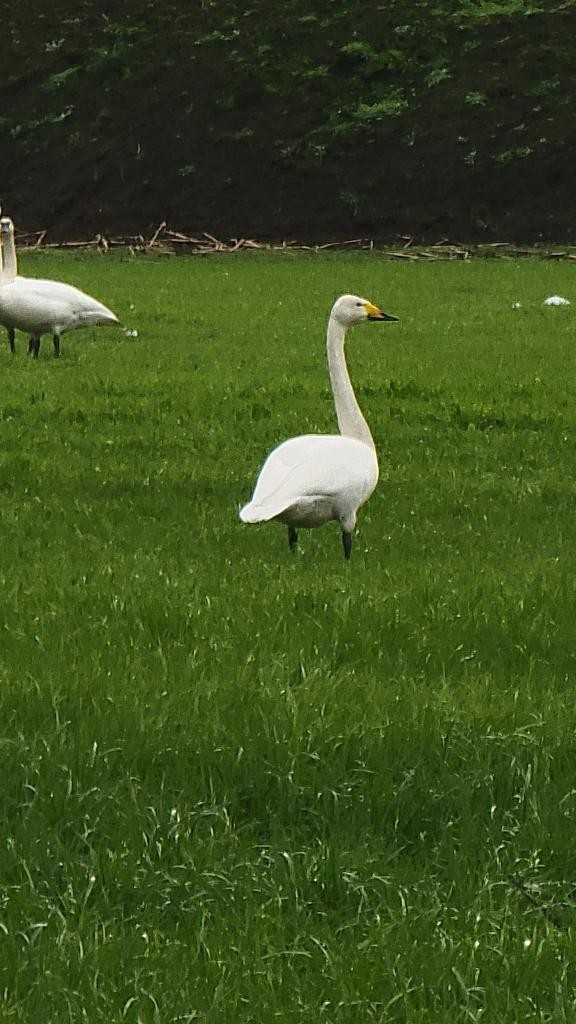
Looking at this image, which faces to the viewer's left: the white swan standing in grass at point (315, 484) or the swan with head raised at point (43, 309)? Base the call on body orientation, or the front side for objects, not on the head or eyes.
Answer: the swan with head raised

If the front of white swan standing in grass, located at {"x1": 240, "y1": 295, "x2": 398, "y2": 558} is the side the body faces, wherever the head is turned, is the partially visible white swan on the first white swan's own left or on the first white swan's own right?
on the first white swan's own left

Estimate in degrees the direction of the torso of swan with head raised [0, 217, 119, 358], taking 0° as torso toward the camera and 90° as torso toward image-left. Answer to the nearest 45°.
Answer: approximately 90°

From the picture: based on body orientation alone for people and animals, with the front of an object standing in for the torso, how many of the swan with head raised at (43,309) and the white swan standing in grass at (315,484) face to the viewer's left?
1

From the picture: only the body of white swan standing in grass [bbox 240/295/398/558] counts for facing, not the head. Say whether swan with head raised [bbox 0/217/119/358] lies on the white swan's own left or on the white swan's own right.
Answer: on the white swan's own left

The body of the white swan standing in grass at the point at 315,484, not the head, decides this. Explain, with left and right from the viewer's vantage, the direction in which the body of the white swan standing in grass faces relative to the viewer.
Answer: facing to the right of the viewer

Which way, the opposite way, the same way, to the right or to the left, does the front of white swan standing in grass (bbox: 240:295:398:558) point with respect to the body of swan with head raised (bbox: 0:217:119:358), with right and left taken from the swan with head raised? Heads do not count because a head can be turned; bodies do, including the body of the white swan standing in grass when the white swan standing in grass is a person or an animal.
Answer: the opposite way

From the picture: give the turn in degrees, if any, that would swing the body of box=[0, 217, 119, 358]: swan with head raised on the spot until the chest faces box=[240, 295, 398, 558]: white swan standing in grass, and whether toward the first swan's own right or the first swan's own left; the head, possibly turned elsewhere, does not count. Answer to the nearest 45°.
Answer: approximately 90° to the first swan's own left
